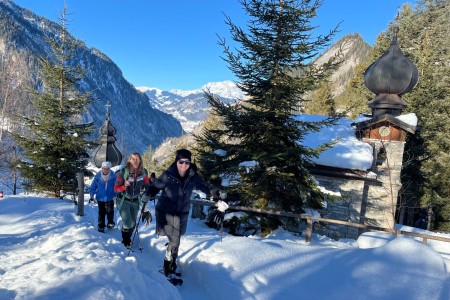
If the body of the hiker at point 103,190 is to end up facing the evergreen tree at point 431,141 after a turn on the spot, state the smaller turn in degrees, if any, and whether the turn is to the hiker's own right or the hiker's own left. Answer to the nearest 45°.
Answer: approximately 90° to the hiker's own left

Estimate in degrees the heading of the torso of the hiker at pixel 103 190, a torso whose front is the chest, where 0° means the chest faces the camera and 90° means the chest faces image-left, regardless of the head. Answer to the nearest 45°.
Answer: approximately 0°

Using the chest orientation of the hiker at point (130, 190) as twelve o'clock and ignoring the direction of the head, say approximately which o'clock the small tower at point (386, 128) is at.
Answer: The small tower is roughly at 8 o'clock from the hiker.

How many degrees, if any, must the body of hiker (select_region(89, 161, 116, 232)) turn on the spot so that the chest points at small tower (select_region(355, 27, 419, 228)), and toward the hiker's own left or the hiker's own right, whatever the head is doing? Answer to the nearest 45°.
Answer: approximately 90° to the hiker's own left

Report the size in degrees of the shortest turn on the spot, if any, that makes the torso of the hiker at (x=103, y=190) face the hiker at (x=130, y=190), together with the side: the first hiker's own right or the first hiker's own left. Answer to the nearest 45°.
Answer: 0° — they already face them

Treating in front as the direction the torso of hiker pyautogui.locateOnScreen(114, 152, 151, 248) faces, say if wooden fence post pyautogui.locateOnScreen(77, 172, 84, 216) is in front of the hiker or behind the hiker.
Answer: behind

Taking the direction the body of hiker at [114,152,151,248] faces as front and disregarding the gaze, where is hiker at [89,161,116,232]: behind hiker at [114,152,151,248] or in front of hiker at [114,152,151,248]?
behind

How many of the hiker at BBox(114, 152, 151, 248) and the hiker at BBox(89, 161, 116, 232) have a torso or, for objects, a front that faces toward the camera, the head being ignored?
2
